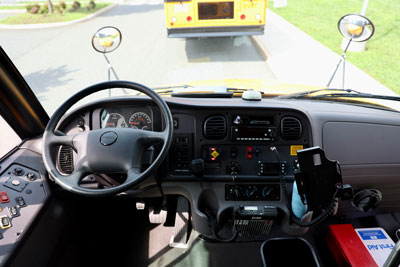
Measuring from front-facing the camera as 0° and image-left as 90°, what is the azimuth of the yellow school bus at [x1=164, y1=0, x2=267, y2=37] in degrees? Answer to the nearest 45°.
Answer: approximately 180°

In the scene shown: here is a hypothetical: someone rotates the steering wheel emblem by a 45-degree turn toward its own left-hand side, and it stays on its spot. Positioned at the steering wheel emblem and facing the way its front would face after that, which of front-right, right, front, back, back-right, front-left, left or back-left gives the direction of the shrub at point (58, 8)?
back-left

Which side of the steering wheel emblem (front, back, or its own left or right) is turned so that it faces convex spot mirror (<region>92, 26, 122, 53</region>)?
back

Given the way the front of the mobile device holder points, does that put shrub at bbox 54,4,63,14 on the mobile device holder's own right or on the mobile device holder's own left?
on the mobile device holder's own right

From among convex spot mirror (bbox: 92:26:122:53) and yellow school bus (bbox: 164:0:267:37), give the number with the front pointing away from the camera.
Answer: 1

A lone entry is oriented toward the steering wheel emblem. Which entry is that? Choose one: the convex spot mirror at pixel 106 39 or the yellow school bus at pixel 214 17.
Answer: the convex spot mirror

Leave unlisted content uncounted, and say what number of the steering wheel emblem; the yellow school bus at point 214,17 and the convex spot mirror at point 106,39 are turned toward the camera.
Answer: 2

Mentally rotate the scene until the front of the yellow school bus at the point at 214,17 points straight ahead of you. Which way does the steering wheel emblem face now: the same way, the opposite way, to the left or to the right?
the opposite way

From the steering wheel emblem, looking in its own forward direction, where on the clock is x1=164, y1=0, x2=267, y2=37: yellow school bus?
The yellow school bus is roughly at 7 o'clock from the steering wheel emblem.

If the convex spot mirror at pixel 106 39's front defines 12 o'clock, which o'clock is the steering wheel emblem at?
The steering wheel emblem is roughly at 12 o'clock from the convex spot mirror.

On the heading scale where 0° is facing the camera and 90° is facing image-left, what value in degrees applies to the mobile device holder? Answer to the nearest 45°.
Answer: approximately 45°

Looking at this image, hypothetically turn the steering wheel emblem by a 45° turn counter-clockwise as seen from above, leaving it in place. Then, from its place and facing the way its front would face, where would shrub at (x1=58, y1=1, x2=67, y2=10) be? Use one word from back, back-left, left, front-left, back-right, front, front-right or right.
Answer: back-left

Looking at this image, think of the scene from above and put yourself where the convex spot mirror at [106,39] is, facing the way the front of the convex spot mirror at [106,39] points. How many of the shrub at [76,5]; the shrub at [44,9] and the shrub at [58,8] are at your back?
3
